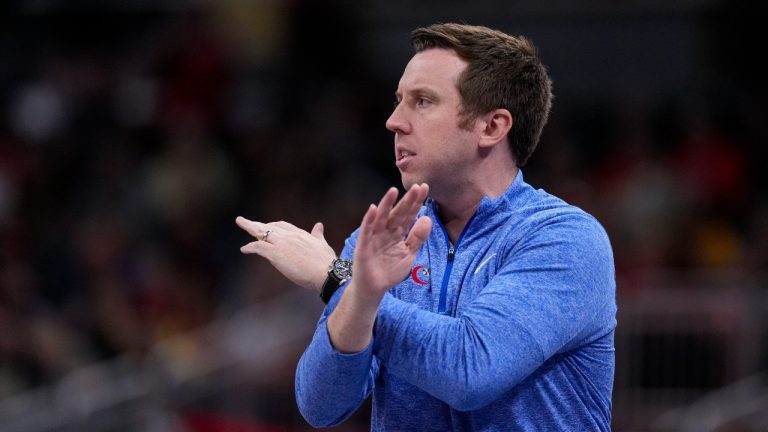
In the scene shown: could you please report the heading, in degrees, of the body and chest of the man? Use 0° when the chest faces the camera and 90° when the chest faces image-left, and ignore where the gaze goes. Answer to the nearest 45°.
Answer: approximately 45°

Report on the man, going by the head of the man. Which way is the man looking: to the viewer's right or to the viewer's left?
to the viewer's left
